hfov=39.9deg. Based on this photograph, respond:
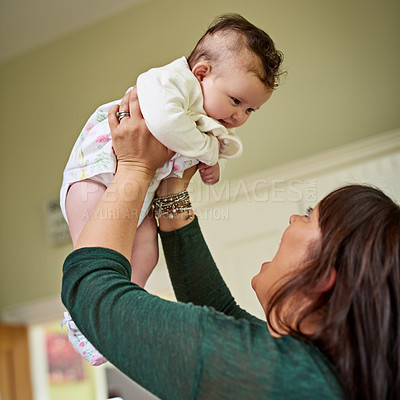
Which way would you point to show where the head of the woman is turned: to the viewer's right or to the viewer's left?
to the viewer's left

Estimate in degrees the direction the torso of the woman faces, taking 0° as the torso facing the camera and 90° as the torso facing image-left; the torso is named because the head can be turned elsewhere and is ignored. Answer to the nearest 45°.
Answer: approximately 90°
